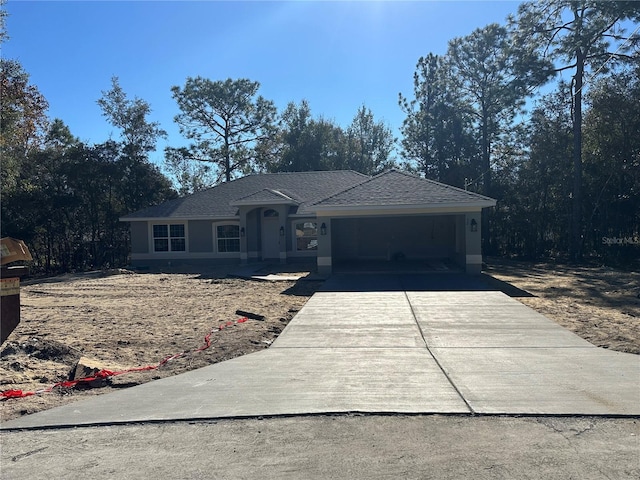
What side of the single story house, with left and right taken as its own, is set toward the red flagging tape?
front

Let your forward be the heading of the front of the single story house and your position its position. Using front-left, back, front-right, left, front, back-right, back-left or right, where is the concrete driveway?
front

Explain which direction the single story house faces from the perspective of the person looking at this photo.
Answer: facing the viewer
